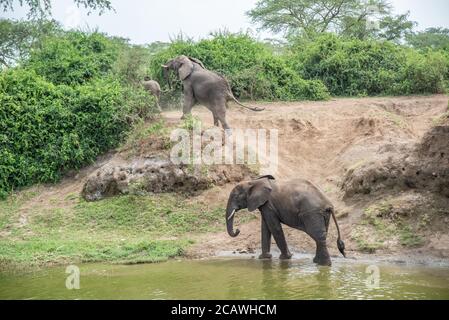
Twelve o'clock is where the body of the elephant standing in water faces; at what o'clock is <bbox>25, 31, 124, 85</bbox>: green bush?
The green bush is roughly at 2 o'clock from the elephant standing in water.

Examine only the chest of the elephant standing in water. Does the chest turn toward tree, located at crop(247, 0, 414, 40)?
no

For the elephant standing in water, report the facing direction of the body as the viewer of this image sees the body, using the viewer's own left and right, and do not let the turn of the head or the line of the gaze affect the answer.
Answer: facing to the left of the viewer

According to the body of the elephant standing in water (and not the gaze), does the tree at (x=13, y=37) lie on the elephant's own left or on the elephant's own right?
on the elephant's own right

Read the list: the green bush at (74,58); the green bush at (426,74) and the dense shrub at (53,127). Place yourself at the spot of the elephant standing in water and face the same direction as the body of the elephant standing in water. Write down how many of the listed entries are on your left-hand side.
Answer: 0

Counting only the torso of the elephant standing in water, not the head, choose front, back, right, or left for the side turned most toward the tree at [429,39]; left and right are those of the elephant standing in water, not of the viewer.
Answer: right

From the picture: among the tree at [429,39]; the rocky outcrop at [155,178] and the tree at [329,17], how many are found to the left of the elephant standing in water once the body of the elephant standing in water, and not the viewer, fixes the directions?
0

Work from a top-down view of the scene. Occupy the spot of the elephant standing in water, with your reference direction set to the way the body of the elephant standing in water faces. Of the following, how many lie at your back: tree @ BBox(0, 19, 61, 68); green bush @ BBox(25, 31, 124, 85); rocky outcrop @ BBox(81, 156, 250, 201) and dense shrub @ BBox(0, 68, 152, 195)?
0

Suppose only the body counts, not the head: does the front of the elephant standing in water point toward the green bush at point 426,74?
no

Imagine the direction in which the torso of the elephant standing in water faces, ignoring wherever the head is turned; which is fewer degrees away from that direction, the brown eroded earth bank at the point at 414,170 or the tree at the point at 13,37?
the tree

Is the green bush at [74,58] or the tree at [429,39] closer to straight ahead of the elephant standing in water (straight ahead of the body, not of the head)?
the green bush

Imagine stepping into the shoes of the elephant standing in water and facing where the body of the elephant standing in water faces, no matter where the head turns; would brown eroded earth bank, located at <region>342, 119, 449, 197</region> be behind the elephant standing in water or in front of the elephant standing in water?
behind

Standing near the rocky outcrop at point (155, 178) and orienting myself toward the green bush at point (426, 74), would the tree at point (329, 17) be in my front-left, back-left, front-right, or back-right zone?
front-left

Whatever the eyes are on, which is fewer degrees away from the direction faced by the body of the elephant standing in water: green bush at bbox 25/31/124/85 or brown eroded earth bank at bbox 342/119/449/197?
the green bush
